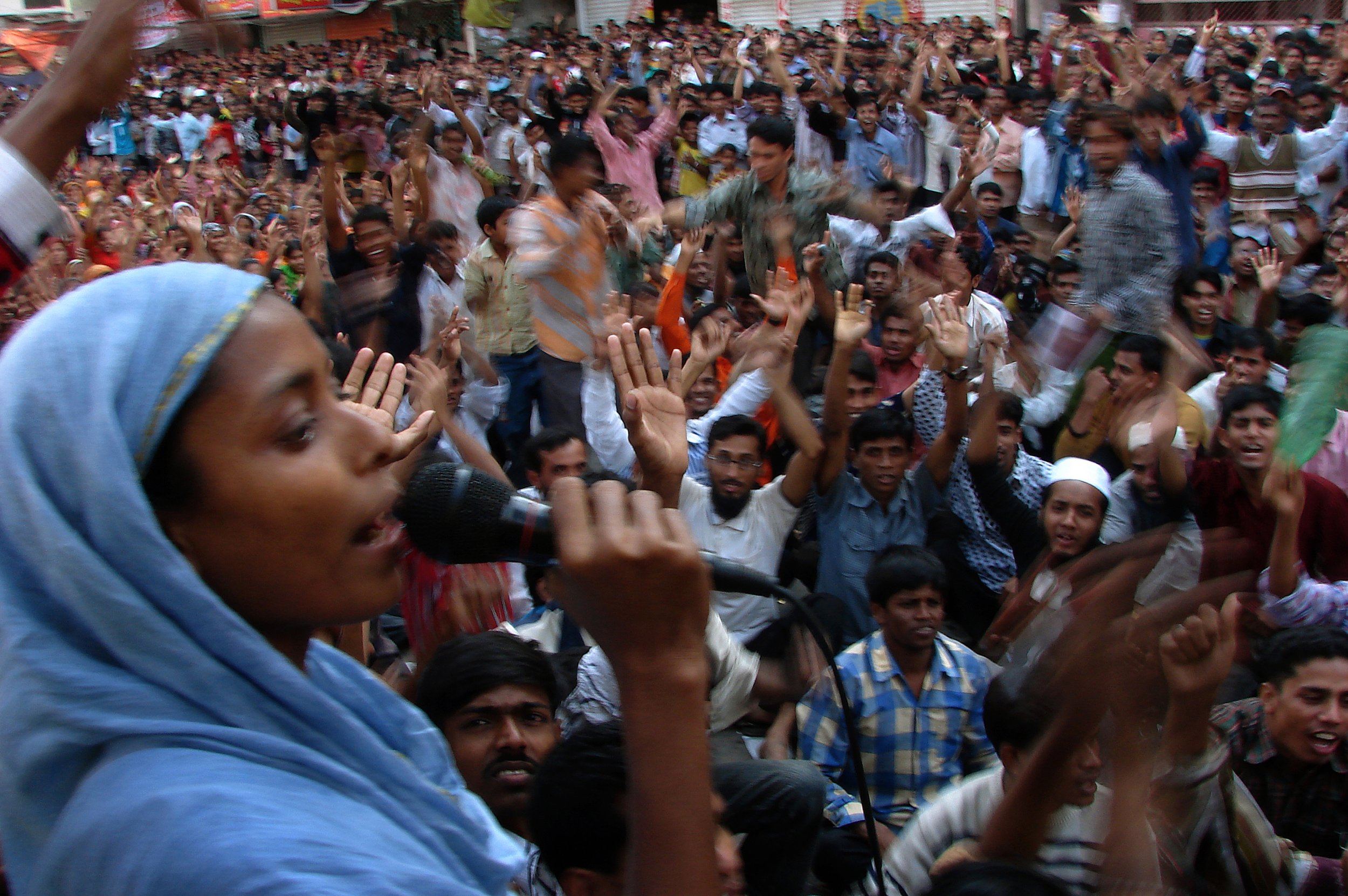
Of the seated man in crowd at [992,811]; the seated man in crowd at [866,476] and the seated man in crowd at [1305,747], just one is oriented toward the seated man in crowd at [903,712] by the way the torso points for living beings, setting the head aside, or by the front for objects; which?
the seated man in crowd at [866,476]

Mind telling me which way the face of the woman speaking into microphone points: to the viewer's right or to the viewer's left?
to the viewer's right

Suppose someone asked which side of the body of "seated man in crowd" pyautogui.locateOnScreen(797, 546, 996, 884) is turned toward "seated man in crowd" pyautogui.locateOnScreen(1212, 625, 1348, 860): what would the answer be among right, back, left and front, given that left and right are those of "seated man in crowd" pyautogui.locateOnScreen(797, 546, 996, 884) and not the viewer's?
left

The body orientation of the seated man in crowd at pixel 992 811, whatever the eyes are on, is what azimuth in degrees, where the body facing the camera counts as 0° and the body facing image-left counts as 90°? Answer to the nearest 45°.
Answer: approximately 315°

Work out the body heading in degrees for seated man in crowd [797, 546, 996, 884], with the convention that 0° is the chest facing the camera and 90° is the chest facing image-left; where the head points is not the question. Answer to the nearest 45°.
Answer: approximately 0°

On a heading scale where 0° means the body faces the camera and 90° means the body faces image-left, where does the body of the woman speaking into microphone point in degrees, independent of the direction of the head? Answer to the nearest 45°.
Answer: approximately 270°

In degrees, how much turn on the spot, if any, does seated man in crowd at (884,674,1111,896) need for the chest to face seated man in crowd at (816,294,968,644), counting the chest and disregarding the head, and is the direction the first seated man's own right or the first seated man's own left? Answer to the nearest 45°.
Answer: approximately 135° to the first seated man's own left

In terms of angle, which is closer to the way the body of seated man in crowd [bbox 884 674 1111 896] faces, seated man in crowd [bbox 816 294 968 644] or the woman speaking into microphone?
the woman speaking into microphone

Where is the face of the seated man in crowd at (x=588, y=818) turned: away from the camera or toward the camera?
away from the camera

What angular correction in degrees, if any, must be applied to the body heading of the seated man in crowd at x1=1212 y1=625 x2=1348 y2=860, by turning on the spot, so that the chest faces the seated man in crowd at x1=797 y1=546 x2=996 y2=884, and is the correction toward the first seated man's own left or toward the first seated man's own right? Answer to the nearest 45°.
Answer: approximately 135° to the first seated man's own right

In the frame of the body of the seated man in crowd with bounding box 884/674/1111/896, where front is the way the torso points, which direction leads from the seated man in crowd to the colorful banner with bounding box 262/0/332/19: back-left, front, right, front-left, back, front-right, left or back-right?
back
